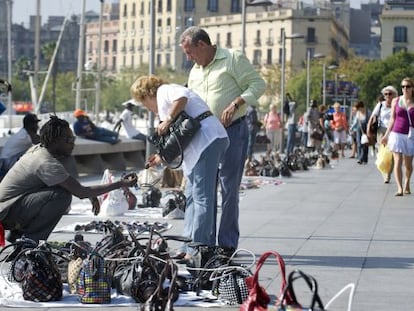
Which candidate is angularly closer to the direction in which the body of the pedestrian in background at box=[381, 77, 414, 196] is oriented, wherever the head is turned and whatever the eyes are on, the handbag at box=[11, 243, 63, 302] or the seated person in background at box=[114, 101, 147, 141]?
the handbag

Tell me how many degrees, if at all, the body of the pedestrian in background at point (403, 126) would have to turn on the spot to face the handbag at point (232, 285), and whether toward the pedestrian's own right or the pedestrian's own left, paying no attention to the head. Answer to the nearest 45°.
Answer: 0° — they already face it

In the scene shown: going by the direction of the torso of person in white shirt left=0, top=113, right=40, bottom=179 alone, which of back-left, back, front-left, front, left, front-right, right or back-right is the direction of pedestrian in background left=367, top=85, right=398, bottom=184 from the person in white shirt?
front-left

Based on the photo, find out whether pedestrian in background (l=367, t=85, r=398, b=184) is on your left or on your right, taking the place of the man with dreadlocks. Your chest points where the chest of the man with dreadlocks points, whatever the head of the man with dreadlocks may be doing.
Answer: on your left

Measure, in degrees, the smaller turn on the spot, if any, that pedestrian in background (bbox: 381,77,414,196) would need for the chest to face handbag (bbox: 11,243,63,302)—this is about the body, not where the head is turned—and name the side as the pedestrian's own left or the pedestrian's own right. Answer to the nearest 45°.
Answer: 0° — they already face it

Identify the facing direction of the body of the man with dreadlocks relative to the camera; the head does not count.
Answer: to the viewer's right

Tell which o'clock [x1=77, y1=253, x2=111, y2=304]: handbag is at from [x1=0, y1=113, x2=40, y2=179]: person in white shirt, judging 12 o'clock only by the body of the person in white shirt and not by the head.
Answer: The handbag is roughly at 3 o'clock from the person in white shirt.

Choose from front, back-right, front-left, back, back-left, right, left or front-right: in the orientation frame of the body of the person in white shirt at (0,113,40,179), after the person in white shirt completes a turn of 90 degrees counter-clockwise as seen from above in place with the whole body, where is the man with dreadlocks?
back

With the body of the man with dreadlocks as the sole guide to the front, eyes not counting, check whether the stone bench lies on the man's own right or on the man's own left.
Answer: on the man's own left
